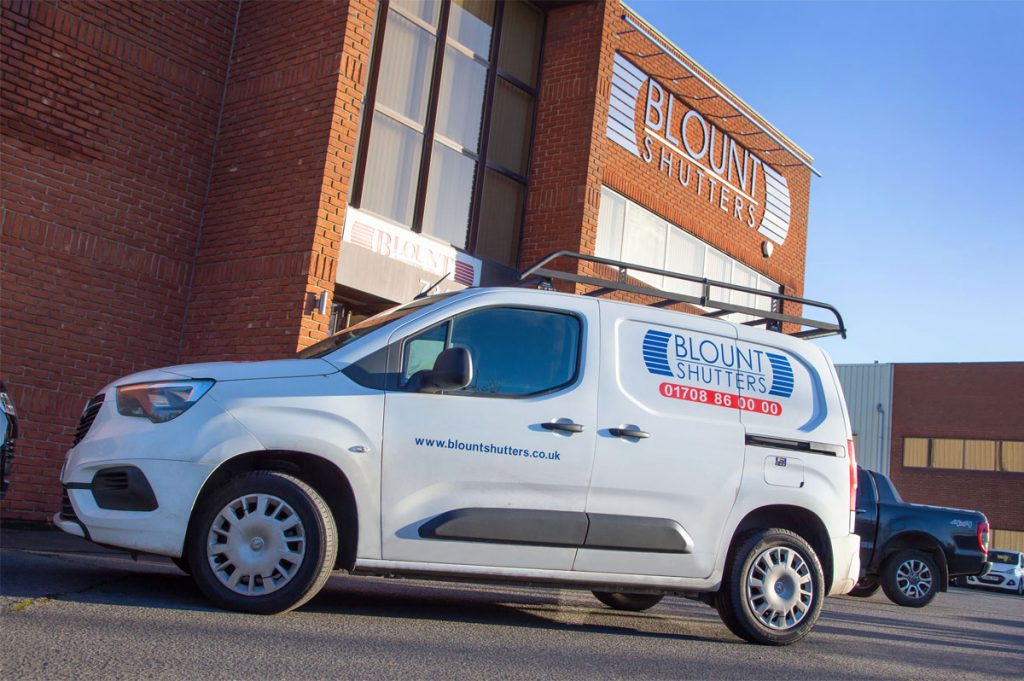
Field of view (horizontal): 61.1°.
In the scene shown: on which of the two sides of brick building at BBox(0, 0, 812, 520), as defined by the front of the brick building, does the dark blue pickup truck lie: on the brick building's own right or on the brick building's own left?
on the brick building's own left

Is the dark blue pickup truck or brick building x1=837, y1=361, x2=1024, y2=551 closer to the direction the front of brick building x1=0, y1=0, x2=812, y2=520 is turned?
the dark blue pickup truck

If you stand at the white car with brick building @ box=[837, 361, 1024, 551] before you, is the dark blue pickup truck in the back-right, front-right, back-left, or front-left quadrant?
back-left

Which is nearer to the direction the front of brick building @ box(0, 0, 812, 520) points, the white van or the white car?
the white van

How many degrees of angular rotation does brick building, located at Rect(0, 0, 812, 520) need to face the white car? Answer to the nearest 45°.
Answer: approximately 90° to its left

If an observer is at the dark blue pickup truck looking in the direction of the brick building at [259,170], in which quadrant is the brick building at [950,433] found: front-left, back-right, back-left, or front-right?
back-right

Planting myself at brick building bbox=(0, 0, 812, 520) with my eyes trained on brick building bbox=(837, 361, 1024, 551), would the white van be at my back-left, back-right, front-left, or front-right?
back-right

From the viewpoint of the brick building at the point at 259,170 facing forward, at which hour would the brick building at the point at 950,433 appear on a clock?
the brick building at the point at 950,433 is roughly at 9 o'clock from the brick building at the point at 259,170.

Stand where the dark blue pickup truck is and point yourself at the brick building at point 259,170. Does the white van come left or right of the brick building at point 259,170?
left

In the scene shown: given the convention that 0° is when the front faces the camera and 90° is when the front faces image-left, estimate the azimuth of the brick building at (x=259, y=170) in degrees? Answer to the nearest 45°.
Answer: approximately 315°
